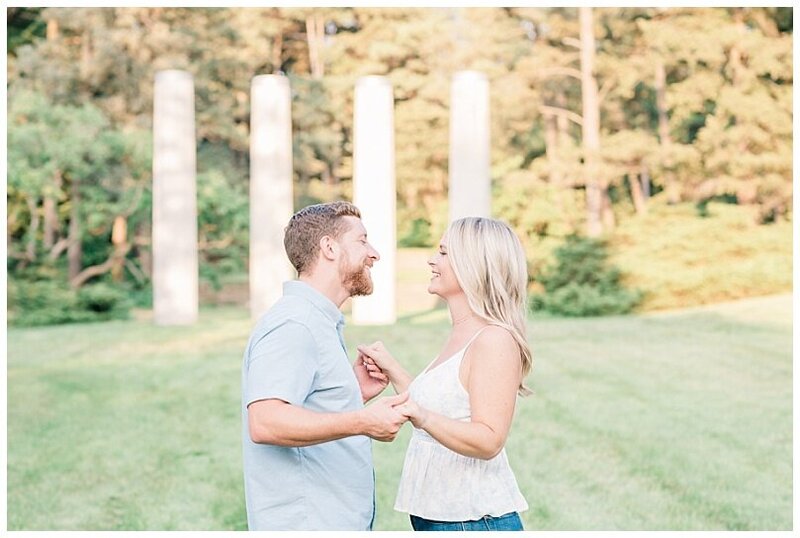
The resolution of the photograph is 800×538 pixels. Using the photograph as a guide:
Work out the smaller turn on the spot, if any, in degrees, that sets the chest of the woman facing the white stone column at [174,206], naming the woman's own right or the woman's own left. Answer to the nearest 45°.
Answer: approximately 90° to the woman's own right

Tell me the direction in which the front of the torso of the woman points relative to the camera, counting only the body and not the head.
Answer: to the viewer's left

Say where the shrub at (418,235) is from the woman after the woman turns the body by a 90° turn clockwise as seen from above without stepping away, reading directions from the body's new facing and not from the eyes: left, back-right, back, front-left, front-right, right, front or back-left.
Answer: front

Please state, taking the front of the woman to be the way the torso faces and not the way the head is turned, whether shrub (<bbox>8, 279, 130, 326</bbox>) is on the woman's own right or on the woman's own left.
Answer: on the woman's own right

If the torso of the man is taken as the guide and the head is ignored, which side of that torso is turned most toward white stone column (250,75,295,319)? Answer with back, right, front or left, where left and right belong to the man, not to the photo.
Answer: left

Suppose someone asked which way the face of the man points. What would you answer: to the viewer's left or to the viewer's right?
to the viewer's right

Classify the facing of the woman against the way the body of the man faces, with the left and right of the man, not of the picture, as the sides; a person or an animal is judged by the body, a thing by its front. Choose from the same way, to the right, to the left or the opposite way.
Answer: the opposite way

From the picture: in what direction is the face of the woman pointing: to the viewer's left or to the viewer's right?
to the viewer's left

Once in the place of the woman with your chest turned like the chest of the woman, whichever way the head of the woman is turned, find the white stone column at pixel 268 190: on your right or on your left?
on your right

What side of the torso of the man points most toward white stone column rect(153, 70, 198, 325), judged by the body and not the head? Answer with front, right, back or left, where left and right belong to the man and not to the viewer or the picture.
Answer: left

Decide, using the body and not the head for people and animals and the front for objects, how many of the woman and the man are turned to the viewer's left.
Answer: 1

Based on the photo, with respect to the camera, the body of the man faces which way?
to the viewer's right

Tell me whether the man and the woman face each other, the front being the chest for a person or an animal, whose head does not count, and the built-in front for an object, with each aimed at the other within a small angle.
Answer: yes
